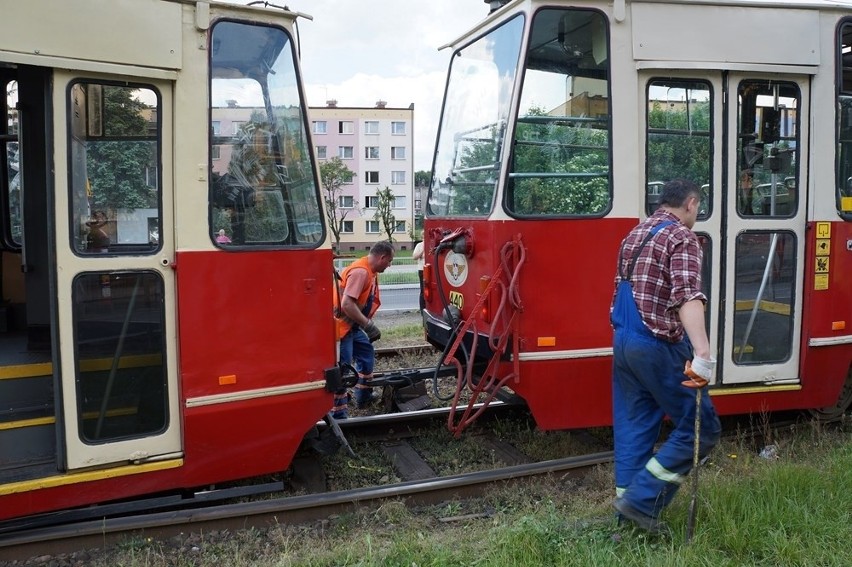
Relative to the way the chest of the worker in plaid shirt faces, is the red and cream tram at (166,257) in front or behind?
behind

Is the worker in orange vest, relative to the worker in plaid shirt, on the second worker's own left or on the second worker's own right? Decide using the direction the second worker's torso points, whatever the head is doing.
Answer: on the second worker's own left

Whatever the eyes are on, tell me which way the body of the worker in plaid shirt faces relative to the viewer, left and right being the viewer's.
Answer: facing away from the viewer and to the right of the viewer

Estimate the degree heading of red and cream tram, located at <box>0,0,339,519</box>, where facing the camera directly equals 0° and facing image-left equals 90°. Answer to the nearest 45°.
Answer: approximately 270°

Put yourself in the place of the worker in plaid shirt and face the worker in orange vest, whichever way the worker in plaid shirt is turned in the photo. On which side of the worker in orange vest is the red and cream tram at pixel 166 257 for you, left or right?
left

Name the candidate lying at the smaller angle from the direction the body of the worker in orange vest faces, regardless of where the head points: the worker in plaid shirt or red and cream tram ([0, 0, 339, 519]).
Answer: the worker in plaid shirt

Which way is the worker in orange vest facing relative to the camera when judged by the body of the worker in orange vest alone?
to the viewer's right
